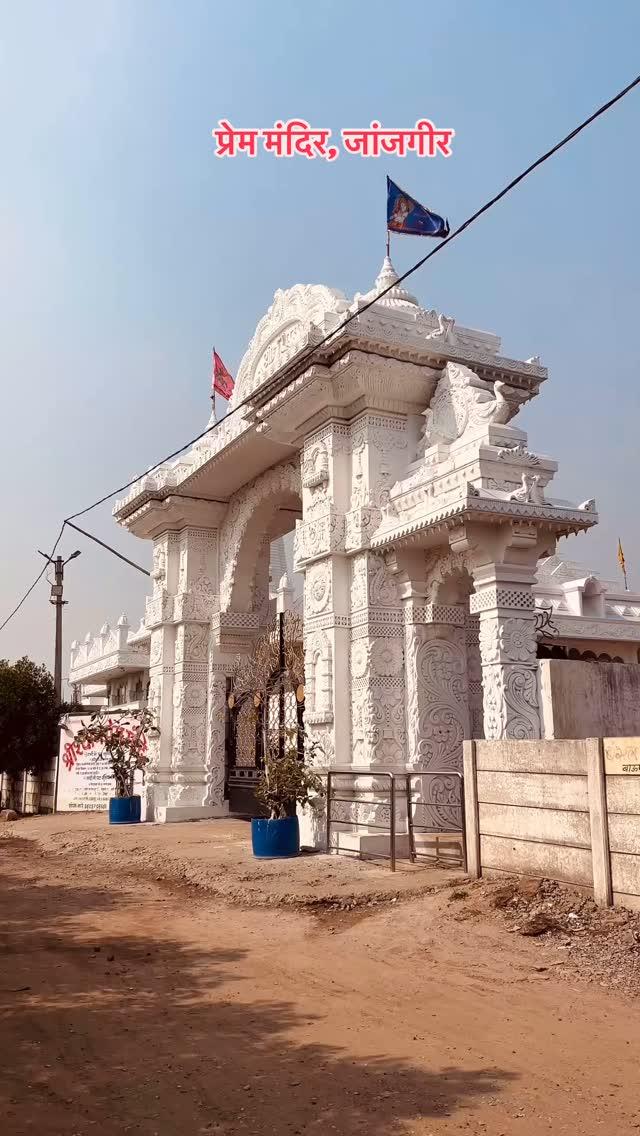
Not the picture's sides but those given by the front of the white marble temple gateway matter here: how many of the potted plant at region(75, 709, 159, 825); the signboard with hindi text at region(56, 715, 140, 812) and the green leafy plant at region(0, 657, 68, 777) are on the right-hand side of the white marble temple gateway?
3

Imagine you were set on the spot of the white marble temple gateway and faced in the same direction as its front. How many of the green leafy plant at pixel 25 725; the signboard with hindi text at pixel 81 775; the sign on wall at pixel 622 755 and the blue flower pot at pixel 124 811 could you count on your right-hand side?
3

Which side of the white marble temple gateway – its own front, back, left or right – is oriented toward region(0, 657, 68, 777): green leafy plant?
right

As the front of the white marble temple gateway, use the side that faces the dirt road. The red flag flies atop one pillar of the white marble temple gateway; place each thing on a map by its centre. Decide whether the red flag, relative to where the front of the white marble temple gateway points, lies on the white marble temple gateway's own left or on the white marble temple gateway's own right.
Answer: on the white marble temple gateway's own right

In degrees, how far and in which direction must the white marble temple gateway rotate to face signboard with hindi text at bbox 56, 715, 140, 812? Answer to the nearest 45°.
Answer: approximately 90° to its right

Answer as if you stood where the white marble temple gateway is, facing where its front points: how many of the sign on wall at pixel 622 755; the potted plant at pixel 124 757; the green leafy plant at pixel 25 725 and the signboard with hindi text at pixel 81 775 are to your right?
3

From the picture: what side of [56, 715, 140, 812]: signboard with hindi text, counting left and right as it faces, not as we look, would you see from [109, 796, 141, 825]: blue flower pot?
front

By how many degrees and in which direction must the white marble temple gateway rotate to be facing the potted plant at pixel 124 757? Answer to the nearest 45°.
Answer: approximately 90° to its right

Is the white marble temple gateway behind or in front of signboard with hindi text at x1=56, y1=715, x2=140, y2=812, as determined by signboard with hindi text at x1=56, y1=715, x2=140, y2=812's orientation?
in front

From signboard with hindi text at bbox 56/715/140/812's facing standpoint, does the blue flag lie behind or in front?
in front

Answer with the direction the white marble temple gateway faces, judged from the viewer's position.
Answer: facing the viewer and to the left of the viewer

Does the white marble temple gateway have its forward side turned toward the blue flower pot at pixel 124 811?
no

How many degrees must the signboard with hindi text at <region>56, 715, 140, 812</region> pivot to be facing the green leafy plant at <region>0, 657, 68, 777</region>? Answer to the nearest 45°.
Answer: approximately 135° to its right

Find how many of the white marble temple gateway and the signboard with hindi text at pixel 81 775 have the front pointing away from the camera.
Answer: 0

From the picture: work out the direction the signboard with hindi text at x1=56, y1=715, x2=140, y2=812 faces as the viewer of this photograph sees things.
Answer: facing the viewer
